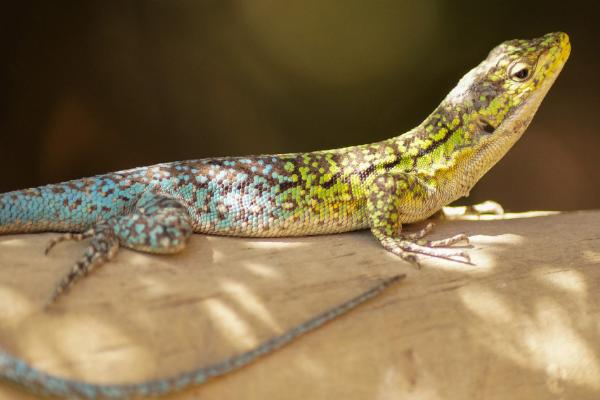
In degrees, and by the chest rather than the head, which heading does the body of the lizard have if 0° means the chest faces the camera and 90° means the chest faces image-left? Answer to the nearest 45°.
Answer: approximately 270°
